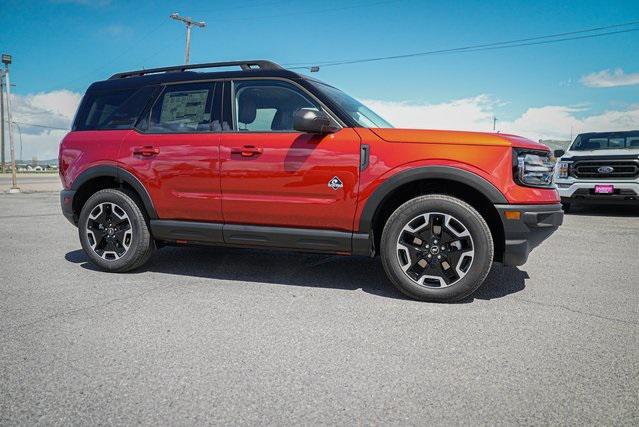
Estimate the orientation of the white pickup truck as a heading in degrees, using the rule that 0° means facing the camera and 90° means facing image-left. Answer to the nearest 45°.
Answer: approximately 0°

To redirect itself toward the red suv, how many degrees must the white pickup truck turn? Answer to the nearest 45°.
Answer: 0° — it already faces it
